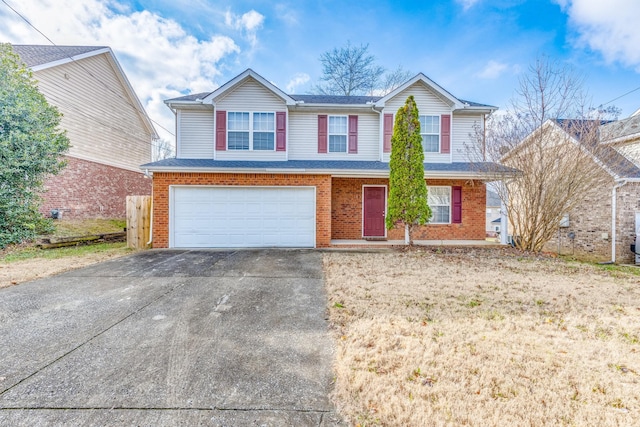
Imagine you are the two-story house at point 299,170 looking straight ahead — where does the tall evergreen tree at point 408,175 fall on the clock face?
The tall evergreen tree is roughly at 10 o'clock from the two-story house.

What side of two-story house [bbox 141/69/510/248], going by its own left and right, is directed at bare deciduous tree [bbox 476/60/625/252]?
left

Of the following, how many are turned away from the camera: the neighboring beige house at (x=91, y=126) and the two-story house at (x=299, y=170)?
0

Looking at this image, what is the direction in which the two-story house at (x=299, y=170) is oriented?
toward the camera

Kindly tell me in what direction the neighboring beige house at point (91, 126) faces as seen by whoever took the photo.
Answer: facing the viewer and to the left of the viewer

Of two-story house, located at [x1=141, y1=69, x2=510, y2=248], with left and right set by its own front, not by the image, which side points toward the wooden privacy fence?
right

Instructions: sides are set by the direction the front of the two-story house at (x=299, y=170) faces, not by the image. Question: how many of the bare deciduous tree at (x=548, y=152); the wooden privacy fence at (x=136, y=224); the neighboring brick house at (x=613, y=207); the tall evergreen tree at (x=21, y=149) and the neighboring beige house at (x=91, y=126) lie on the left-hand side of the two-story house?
2

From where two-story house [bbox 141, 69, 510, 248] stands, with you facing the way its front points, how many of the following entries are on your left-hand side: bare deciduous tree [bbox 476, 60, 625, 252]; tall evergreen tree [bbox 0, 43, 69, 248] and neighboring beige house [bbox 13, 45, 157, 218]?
1

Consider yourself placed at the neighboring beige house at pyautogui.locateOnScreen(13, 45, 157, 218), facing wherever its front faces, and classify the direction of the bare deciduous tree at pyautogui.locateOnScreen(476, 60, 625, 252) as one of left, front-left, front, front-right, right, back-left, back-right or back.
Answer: left

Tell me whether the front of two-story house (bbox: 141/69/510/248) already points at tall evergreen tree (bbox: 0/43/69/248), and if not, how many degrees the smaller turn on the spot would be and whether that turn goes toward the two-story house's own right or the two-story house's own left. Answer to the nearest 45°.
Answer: approximately 90° to the two-story house's own right

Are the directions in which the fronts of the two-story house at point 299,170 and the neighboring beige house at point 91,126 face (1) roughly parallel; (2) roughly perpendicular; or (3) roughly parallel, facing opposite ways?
roughly parallel

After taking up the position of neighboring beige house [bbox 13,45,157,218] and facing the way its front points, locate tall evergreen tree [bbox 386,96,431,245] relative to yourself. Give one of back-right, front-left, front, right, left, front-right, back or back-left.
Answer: left
